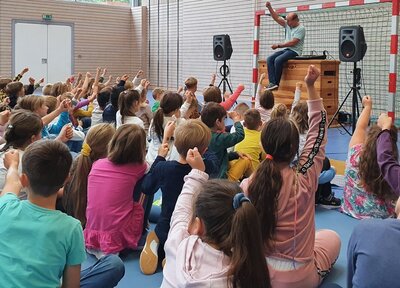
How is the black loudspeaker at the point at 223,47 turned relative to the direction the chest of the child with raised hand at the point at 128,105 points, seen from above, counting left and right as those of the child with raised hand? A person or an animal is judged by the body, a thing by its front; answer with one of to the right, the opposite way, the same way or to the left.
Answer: the opposite way

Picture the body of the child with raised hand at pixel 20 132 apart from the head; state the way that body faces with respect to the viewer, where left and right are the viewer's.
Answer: facing away from the viewer and to the right of the viewer

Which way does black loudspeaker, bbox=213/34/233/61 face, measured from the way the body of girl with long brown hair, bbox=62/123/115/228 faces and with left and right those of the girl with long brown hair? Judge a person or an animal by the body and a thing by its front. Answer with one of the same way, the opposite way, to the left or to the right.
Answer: the opposite way

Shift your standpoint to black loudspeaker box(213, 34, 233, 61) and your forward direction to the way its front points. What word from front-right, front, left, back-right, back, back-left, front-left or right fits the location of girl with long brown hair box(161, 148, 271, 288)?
front-left

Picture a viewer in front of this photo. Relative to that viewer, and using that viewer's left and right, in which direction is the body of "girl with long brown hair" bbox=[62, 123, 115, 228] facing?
facing away from the viewer and to the right of the viewer

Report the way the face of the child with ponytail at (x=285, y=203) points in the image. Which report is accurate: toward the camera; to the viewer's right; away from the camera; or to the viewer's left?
away from the camera

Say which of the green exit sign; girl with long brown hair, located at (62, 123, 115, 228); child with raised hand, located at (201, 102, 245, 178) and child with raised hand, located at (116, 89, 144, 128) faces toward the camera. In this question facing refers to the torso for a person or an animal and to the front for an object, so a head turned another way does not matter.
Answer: the green exit sign

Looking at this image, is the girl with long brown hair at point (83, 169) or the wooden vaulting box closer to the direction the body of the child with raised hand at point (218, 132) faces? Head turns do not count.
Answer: the wooden vaulting box

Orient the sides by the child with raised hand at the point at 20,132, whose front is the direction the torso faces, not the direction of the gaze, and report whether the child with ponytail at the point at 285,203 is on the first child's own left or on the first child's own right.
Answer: on the first child's own right

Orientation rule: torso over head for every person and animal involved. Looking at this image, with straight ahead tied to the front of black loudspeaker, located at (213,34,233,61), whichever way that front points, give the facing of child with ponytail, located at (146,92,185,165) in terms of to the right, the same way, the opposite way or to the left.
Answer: the opposite way

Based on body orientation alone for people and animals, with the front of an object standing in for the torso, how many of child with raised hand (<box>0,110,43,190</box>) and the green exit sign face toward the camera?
1

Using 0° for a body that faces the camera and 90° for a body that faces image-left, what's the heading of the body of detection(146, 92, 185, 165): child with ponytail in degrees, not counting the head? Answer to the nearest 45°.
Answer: approximately 225°
